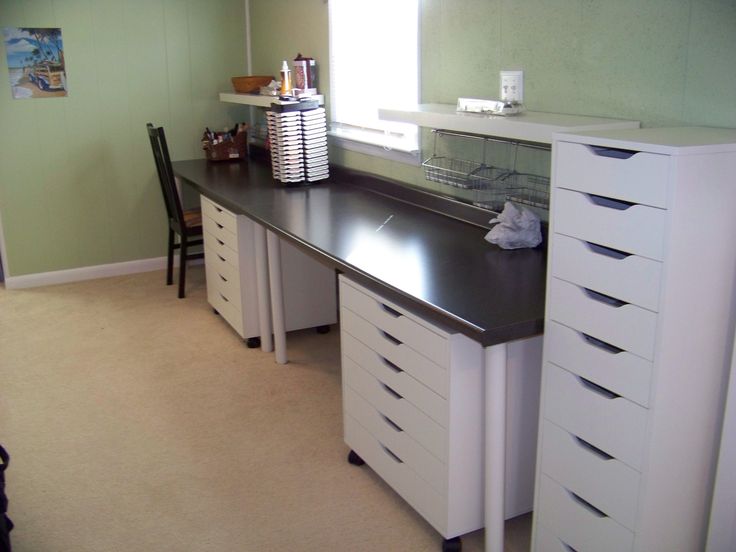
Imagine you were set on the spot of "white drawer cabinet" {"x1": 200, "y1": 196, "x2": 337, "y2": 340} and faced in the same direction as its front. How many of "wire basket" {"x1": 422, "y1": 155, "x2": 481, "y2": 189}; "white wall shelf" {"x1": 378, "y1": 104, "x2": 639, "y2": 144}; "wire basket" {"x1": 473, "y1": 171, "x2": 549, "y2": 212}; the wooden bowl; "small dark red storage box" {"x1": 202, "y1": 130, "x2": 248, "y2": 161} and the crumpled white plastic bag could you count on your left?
4

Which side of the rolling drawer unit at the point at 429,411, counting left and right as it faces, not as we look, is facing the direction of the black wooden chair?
right

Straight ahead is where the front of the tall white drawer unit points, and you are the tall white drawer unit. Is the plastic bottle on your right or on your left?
on your right

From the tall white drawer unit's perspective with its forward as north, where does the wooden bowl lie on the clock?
The wooden bowl is roughly at 3 o'clock from the tall white drawer unit.

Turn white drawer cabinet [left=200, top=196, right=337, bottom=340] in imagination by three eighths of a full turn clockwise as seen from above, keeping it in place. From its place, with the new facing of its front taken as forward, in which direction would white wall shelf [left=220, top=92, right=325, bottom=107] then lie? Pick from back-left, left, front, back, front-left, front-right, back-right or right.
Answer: front

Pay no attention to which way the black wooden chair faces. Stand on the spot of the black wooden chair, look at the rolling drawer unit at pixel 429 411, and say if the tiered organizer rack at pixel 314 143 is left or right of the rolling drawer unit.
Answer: left

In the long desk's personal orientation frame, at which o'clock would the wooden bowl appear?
The wooden bowl is roughly at 4 o'clock from the long desk.

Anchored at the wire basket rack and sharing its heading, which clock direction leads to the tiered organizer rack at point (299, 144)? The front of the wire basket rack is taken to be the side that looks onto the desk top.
The tiered organizer rack is roughly at 3 o'clock from the wire basket rack.

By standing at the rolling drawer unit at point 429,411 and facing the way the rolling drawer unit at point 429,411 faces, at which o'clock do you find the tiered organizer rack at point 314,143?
The tiered organizer rack is roughly at 4 o'clock from the rolling drawer unit.
